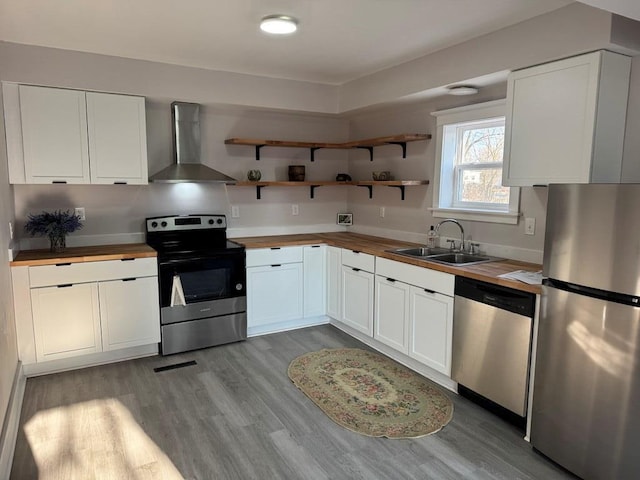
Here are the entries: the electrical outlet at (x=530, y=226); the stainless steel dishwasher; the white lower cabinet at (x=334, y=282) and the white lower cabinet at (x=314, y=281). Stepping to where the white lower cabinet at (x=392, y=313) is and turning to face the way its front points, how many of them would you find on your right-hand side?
2

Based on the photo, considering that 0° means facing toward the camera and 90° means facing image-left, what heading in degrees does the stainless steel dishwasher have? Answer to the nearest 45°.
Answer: approximately 45°

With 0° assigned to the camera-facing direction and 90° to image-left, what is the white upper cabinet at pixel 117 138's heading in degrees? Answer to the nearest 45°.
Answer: approximately 0°

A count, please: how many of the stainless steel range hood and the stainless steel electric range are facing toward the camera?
2

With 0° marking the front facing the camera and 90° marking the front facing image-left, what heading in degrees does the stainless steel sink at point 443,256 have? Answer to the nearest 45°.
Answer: approximately 45°

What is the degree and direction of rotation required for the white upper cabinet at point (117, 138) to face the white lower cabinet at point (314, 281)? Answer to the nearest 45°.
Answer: approximately 90° to its left

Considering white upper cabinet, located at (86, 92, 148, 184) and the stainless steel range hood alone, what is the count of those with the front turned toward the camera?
2

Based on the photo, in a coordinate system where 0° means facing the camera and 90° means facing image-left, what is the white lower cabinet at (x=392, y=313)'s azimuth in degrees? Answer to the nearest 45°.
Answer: approximately 45°

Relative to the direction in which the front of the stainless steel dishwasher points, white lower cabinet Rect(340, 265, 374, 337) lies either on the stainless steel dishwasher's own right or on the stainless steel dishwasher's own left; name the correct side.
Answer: on the stainless steel dishwasher's own right

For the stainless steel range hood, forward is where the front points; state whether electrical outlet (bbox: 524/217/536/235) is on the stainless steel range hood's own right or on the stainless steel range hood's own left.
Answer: on the stainless steel range hood's own left
